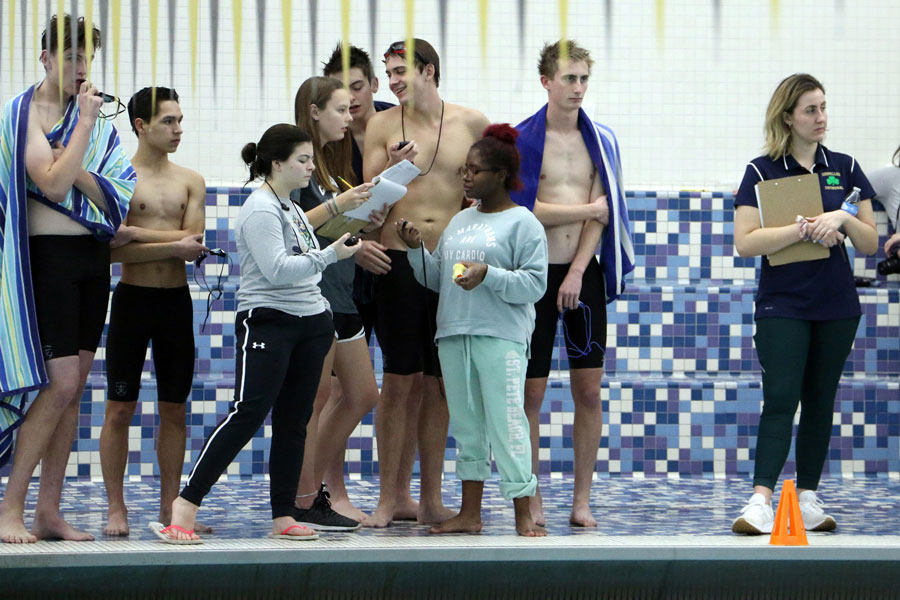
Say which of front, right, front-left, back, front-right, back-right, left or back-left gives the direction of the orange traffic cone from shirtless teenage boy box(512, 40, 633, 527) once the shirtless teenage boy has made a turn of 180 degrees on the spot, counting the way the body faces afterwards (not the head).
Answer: back-right

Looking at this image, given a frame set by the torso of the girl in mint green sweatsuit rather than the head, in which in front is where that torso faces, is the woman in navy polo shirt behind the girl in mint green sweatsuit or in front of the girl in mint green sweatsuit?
behind

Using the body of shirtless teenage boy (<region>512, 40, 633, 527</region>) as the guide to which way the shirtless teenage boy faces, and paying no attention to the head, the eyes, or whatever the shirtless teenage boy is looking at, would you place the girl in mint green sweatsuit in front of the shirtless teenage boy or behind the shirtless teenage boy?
in front

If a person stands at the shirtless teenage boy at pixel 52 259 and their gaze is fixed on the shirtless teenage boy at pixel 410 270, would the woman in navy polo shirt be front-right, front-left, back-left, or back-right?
front-right

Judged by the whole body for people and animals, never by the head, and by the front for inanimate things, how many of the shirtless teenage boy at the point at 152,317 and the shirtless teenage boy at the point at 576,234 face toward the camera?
2

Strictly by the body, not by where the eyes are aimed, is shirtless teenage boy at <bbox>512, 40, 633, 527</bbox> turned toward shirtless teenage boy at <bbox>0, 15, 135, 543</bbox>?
no

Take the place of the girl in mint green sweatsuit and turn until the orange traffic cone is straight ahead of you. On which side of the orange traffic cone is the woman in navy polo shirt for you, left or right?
left

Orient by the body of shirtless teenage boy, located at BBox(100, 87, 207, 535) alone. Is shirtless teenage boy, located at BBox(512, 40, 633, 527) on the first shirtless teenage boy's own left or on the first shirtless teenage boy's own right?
on the first shirtless teenage boy's own left

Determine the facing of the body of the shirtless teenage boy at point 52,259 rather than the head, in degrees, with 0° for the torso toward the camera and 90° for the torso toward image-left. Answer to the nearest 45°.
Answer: approximately 315°

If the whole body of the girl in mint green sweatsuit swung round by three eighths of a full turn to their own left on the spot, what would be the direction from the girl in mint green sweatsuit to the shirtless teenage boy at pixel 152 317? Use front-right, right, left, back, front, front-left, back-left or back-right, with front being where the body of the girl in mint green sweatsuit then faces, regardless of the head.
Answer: back

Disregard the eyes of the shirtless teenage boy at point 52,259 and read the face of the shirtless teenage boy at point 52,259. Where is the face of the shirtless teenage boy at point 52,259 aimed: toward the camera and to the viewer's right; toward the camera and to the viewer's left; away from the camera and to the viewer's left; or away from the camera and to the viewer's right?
toward the camera and to the viewer's right

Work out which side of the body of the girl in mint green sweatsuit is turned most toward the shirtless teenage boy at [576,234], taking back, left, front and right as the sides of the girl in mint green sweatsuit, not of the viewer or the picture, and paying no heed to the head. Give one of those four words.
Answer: back

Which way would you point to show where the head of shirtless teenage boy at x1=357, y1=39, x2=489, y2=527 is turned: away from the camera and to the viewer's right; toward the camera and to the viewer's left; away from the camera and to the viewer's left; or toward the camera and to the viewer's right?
toward the camera and to the viewer's left

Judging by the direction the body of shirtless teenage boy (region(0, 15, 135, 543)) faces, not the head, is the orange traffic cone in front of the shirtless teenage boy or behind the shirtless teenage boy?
in front

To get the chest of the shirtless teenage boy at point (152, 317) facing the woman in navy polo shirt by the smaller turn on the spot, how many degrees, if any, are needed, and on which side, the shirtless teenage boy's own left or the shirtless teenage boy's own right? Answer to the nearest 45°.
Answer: approximately 90° to the shirtless teenage boy's own left

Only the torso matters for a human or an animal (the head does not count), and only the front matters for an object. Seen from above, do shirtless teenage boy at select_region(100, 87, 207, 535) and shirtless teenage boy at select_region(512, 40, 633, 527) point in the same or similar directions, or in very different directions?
same or similar directions

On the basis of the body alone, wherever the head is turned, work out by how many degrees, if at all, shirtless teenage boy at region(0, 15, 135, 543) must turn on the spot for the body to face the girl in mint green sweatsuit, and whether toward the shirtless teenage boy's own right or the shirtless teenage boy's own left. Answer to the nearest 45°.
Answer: approximately 45° to the shirtless teenage boy's own left

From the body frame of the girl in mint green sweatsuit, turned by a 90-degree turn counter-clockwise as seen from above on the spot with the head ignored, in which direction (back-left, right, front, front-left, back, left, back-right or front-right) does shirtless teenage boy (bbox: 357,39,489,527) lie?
back

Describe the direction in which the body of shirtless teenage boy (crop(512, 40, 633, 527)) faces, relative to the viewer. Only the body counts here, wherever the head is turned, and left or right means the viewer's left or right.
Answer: facing the viewer
